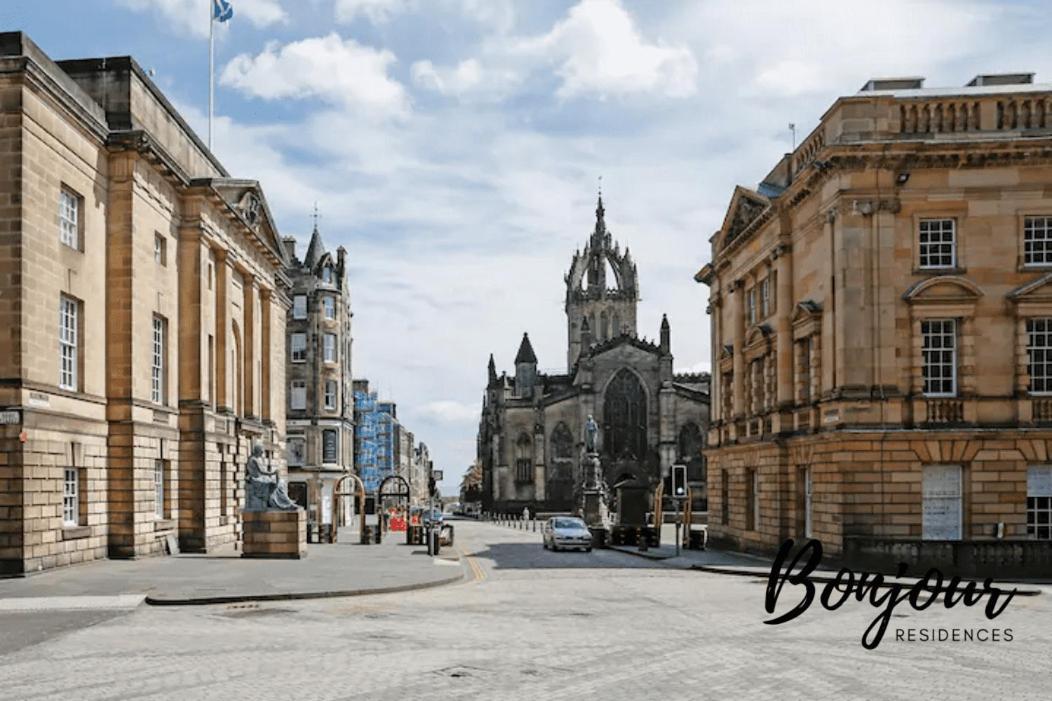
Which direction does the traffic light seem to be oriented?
toward the camera

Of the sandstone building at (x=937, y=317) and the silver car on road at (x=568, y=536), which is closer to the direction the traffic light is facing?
the sandstone building

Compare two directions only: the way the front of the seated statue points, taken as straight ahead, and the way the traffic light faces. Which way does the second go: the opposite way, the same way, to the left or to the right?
to the right

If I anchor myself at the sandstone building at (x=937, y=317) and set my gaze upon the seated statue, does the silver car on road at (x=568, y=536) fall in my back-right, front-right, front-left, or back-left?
front-right

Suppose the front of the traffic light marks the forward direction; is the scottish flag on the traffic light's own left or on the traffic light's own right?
on the traffic light's own right

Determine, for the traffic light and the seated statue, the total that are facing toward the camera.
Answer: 1

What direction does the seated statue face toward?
to the viewer's right

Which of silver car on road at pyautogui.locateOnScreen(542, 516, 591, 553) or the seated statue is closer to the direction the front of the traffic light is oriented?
the seated statue
